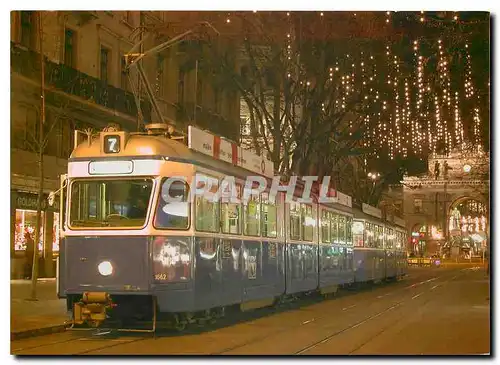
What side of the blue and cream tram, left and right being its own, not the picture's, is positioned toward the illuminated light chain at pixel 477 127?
back

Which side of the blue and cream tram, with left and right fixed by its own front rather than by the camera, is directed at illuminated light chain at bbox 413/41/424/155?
back

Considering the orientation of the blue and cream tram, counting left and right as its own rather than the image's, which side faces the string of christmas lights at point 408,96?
back

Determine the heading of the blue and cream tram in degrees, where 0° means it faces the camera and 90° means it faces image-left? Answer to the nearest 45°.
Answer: approximately 45°

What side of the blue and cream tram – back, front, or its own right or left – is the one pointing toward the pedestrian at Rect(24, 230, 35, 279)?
right

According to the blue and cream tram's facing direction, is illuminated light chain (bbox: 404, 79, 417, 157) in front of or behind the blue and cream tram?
behind

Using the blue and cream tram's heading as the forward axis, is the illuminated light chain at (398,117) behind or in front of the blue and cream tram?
behind

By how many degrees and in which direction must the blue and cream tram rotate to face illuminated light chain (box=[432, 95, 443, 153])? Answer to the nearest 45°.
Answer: approximately 180°

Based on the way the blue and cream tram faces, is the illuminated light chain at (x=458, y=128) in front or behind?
behind

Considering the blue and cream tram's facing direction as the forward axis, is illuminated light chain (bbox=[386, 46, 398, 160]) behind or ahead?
behind

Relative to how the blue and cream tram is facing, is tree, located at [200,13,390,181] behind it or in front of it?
behind

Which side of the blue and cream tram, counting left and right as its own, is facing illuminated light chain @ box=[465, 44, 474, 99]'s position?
back
